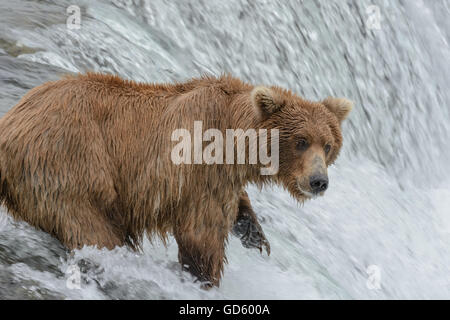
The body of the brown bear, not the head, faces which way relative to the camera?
to the viewer's right
